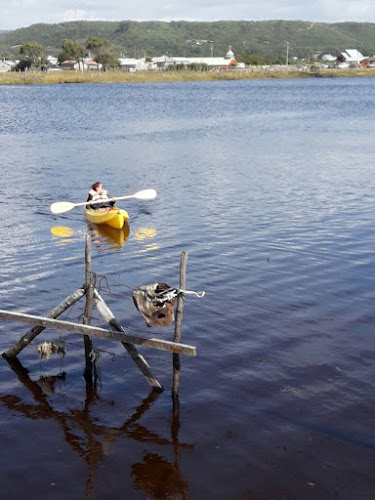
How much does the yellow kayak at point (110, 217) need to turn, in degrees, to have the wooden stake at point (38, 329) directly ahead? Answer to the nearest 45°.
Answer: approximately 45° to its right

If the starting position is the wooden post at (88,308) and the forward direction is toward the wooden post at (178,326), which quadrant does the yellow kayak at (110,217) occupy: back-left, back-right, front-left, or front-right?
back-left

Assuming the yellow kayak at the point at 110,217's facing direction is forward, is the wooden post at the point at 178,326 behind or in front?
in front

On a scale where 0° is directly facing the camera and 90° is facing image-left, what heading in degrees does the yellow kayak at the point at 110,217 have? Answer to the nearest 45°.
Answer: approximately 315°

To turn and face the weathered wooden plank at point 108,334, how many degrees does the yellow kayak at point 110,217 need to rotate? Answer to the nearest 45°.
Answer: approximately 45° to its right

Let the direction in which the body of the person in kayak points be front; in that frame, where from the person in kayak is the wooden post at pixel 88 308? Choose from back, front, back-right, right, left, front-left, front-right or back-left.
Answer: front-right

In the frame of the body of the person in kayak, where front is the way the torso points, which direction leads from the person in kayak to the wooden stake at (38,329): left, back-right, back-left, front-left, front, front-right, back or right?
front-right
